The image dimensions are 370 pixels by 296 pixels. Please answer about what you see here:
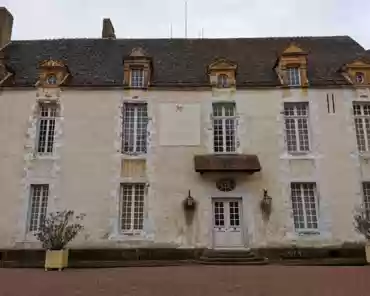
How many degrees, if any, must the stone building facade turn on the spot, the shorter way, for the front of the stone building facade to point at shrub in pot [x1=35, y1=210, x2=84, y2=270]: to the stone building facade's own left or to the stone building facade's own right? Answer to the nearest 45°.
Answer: approximately 90° to the stone building facade's own right

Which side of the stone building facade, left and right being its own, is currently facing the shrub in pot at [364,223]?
left

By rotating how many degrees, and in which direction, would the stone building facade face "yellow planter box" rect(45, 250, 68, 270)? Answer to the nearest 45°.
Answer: approximately 45° to its right

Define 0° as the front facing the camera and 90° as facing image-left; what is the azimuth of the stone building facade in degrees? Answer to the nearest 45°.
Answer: approximately 0°
